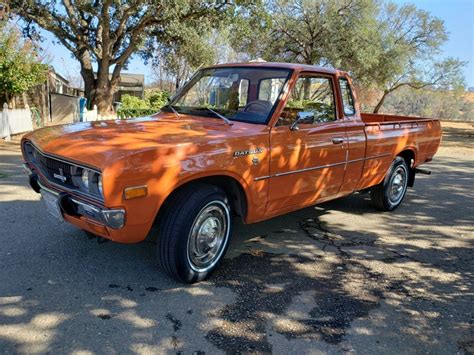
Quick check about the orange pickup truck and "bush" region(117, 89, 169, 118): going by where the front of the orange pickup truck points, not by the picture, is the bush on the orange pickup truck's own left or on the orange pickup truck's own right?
on the orange pickup truck's own right

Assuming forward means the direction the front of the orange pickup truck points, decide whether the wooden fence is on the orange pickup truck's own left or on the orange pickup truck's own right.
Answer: on the orange pickup truck's own right

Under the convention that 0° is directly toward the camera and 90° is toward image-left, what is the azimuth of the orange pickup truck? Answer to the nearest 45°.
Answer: approximately 45°
